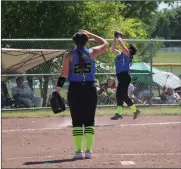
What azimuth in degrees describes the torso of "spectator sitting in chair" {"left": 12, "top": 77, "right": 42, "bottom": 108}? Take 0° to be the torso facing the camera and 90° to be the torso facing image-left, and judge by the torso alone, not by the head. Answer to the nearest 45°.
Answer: approximately 315°

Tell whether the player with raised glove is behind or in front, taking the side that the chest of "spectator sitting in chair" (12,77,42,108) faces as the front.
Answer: in front
